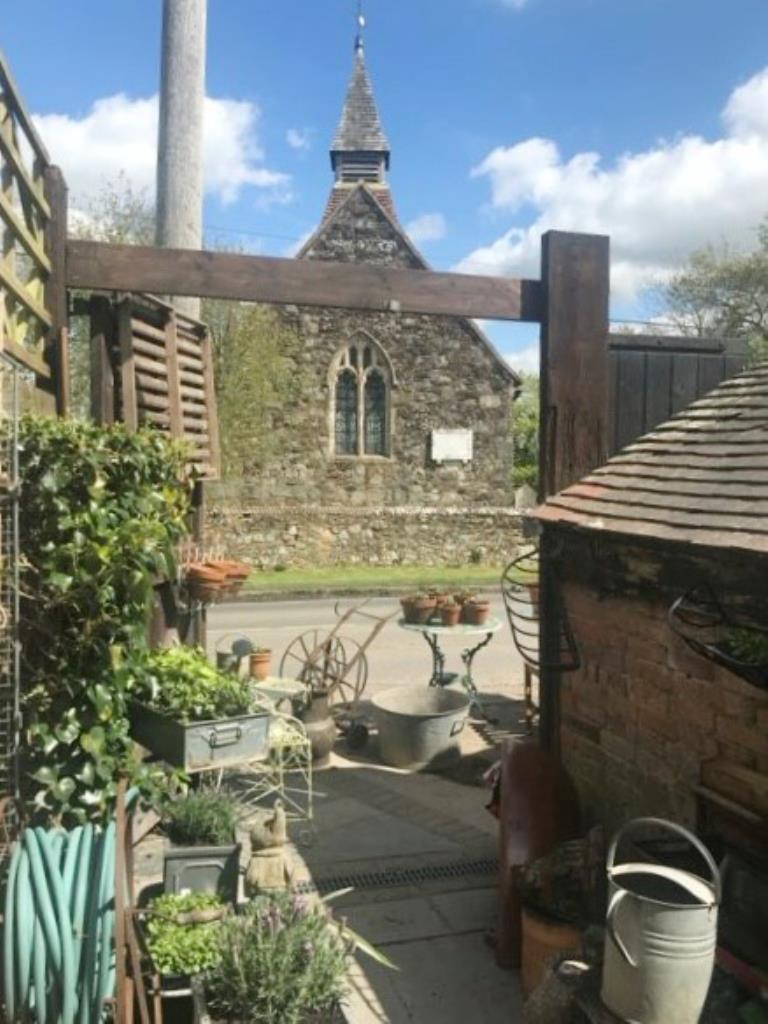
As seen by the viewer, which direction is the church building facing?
toward the camera

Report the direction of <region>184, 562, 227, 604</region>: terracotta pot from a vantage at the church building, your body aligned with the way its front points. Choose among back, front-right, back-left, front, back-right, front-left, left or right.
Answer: front

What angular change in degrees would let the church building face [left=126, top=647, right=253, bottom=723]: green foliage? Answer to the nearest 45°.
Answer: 0° — it already faces it

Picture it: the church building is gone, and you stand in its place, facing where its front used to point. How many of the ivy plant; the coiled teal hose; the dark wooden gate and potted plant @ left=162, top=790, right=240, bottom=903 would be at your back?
0

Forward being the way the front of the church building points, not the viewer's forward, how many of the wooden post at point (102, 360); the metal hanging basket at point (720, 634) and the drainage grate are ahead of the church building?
3

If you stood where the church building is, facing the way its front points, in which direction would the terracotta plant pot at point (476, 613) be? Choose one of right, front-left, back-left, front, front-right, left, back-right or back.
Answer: front

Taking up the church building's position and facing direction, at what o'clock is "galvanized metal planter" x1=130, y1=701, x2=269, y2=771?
The galvanized metal planter is roughly at 12 o'clock from the church building.

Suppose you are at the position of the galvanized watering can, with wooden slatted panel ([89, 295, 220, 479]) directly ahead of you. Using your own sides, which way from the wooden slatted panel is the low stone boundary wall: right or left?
right

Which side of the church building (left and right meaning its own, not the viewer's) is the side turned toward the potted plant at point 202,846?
front

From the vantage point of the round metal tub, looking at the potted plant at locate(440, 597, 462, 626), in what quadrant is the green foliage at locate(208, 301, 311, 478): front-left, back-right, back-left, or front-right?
front-left

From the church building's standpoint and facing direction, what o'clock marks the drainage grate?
The drainage grate is roughly at 12 o'clock from the church building.

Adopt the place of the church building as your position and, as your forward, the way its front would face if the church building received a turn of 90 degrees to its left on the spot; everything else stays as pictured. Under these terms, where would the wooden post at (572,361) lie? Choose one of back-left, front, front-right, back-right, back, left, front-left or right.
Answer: right

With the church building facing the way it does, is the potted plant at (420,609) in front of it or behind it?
in front

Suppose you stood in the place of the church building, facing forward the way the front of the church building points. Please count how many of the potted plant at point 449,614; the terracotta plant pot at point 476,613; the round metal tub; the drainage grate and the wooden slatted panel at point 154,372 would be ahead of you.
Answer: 5

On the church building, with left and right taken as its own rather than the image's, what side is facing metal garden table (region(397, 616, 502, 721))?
front

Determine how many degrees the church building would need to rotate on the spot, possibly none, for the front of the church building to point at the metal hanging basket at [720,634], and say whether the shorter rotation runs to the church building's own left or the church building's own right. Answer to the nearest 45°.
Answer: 0° — it already faces it

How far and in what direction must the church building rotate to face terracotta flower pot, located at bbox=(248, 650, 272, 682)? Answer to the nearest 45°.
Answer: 0° — it already faces it

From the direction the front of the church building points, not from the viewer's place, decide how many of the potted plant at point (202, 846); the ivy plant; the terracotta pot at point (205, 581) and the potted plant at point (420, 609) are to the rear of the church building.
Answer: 0

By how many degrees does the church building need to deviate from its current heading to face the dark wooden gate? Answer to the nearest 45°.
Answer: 0° — it already faces it
